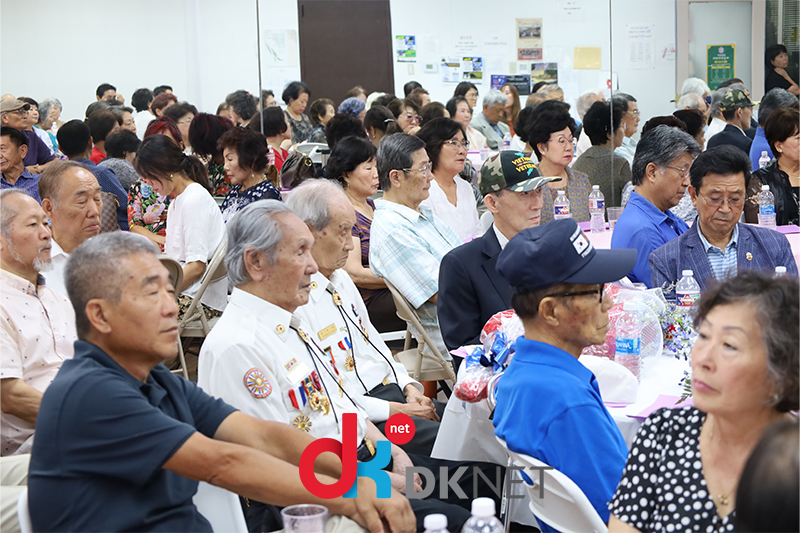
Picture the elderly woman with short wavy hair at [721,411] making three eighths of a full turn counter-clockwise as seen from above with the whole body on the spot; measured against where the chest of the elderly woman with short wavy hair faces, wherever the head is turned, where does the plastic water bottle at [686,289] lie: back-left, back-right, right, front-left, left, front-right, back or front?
left

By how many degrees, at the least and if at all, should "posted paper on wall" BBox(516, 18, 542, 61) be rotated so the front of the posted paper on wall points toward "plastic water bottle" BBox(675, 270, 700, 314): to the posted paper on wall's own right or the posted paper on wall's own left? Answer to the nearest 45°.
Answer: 0° — it already faces it

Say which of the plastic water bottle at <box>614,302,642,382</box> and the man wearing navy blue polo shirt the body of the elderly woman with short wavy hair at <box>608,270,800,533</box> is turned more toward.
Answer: the man wearing navy blue polo shirt

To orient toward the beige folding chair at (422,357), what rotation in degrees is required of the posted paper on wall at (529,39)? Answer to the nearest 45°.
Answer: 0° — it already faces it
